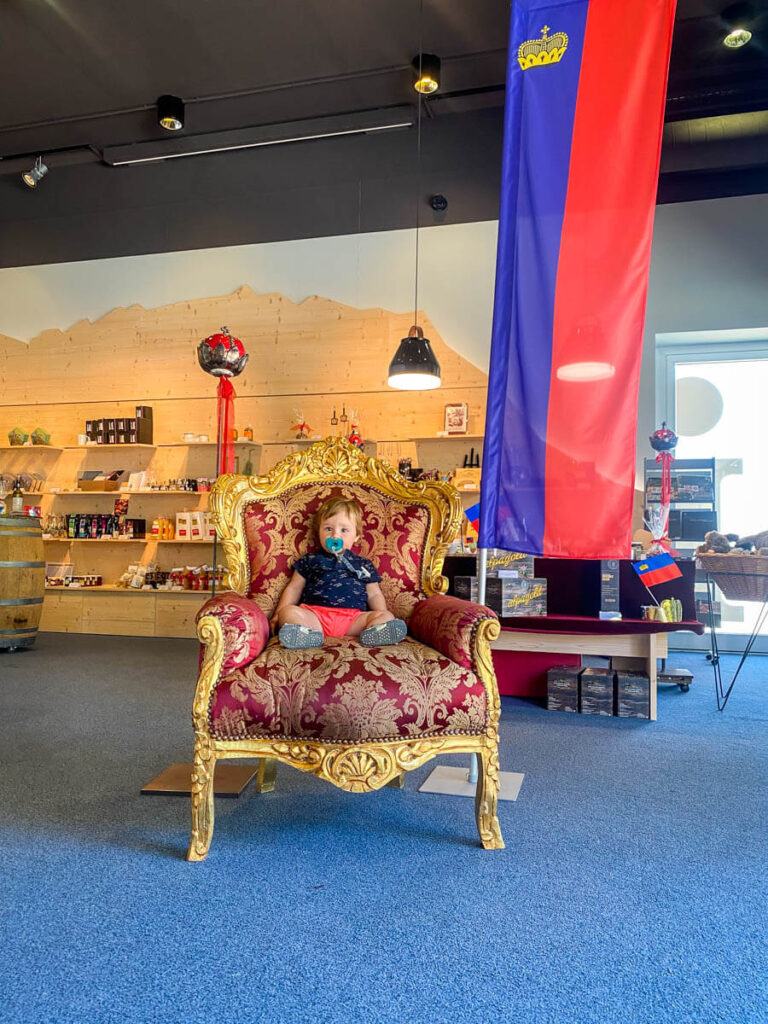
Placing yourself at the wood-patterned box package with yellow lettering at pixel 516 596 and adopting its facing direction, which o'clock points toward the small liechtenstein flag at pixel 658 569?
The small liechtenstein flag is roughly at 9 o'clock from the wood-patterned box package with yellow lettering.

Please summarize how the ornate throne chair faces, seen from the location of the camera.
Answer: facing the viewer

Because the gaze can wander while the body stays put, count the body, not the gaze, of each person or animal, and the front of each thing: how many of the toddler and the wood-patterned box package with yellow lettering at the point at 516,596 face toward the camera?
2

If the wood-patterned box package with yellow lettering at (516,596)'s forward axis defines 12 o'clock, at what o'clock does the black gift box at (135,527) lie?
The black gift box is roughly at 4 o'clock from the wood-patterned box package with yellow lettering.

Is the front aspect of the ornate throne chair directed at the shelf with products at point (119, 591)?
no

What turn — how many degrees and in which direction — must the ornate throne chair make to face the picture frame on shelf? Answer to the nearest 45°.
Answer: approximately 180°

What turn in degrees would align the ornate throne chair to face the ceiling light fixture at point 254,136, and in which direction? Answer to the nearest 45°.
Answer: approximately 180°

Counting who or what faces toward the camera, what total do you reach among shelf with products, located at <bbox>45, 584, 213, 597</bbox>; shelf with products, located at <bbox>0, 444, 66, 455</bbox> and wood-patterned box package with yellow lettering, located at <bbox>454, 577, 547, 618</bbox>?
3

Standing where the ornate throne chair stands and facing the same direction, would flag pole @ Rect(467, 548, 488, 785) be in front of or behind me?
behind

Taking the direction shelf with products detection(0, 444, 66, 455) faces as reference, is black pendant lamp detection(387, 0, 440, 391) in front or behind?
in front

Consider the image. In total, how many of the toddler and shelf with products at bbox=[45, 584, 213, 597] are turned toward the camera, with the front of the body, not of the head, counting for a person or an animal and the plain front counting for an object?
2

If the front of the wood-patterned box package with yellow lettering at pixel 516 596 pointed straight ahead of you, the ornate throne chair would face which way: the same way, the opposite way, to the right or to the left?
the same way

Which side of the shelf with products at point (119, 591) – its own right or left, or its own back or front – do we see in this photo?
front

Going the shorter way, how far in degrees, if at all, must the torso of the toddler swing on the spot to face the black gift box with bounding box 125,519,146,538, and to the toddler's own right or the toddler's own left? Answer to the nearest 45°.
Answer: approximately 135° to the toddler's own right

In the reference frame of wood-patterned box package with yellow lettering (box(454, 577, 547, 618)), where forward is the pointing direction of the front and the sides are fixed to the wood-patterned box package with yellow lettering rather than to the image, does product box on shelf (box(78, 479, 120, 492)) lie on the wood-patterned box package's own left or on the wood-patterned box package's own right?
on the wood-patterned box package's own right
